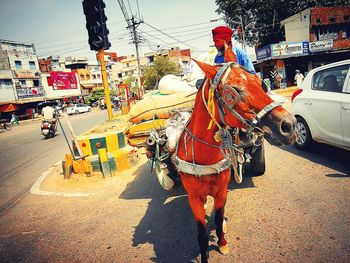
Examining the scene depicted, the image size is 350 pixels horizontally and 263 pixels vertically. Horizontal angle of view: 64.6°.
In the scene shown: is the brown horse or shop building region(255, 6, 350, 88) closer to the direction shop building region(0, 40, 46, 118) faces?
the shop building

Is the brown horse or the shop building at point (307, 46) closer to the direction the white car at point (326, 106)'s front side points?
the brown horse

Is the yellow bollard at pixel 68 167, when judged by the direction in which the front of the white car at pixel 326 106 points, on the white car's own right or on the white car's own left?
on the white car's own right

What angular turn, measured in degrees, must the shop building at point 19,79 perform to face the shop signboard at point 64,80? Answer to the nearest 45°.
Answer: approximately 90° to its left

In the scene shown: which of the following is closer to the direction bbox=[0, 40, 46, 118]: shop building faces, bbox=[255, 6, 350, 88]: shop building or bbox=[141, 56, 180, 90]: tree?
the shop building

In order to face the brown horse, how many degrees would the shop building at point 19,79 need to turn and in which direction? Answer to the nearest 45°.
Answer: approximately 45° to its right

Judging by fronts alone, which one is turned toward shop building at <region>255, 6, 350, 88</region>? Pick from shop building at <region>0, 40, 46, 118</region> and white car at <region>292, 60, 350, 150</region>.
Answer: shop building at <region>0, 40, 46, 118</region>

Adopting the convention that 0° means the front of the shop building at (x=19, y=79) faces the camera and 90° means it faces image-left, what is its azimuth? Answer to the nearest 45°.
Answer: approximately 315°
